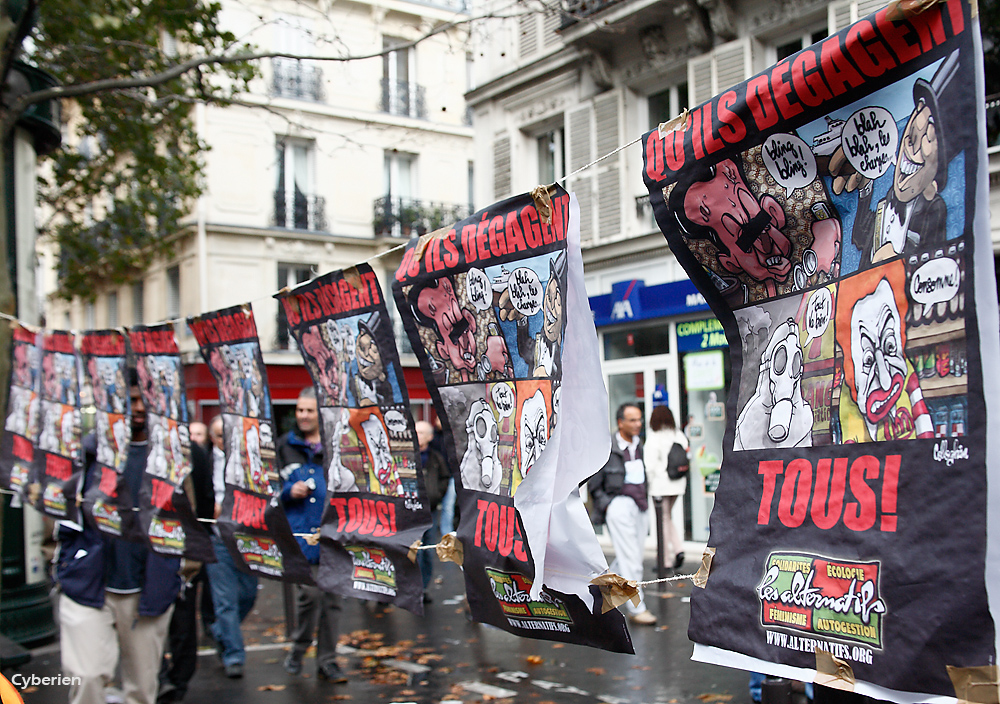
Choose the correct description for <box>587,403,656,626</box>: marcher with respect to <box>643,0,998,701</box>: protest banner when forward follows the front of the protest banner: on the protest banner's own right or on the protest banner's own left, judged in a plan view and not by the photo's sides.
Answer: on the protest banner's own right

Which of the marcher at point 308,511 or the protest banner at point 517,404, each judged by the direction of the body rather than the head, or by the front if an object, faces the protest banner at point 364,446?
the marcher

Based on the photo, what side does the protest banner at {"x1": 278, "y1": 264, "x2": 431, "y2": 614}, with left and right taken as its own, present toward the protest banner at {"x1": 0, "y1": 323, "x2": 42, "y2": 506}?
right

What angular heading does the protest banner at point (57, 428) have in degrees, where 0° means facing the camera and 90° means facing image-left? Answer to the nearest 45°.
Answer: approximately 45°

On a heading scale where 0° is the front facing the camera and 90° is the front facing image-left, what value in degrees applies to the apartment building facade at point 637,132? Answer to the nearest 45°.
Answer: approximately 45°

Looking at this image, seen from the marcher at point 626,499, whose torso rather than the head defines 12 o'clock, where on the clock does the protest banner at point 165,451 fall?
The protest banner is roughly at 3 o'clock from the marcher.

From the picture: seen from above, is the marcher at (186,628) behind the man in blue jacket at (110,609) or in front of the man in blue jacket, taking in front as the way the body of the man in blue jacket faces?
behind

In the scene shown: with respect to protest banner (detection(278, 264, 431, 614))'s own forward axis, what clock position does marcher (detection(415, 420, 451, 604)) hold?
The marcher is roughly at 5 o'clock from the protest banner.

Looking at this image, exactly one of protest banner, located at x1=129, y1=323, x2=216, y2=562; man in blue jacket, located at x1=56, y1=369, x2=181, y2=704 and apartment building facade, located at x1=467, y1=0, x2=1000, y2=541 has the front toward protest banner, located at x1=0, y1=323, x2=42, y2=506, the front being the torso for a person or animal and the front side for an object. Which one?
the apartment building facade

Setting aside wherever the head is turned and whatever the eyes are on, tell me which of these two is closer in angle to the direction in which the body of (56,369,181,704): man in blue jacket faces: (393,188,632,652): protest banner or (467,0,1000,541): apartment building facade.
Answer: the protest banner

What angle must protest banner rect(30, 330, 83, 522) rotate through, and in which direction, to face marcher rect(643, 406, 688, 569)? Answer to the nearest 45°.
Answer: approximately 135° to its left

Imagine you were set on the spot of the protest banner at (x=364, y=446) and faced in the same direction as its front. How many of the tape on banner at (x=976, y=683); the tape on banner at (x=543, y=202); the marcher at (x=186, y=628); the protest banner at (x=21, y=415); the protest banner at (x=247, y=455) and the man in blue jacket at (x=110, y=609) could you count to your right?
4

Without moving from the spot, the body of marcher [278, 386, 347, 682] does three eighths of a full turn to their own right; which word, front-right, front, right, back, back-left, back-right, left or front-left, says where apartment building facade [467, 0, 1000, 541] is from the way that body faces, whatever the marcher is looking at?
right

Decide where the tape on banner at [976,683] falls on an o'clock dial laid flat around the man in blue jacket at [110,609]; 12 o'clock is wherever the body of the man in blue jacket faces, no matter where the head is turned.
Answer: The tape on banner is roughly at 11 o'clock from the man in blue jacket.

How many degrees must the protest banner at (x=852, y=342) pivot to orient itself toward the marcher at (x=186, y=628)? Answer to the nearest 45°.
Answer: approximately 90° to its right

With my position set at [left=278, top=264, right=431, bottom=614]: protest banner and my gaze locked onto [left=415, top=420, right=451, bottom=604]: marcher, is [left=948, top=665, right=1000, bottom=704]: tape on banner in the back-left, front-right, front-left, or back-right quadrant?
back-right

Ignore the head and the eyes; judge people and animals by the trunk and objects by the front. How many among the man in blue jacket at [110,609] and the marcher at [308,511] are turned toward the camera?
2

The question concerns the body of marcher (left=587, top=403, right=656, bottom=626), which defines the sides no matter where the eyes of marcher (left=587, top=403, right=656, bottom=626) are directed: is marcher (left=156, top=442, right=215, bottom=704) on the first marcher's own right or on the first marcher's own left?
on the first marcher's own right
